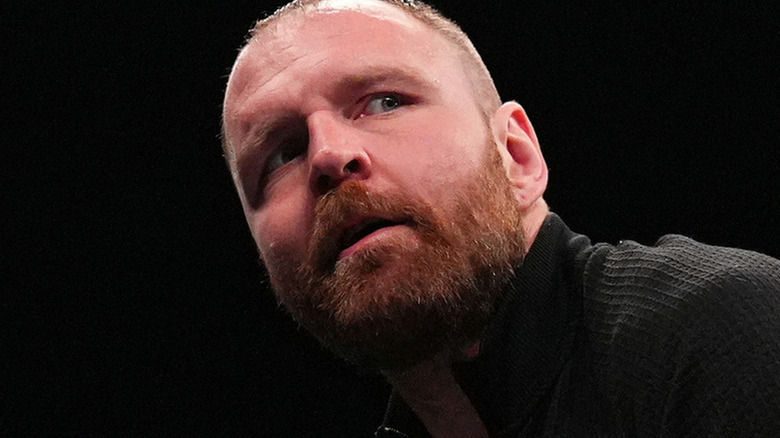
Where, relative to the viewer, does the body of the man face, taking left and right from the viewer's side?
facing the viewer and to the left of the viewer

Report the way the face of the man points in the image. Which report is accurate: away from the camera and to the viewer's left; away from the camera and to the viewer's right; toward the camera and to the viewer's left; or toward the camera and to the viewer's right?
toward the camera and to the viewer's left
